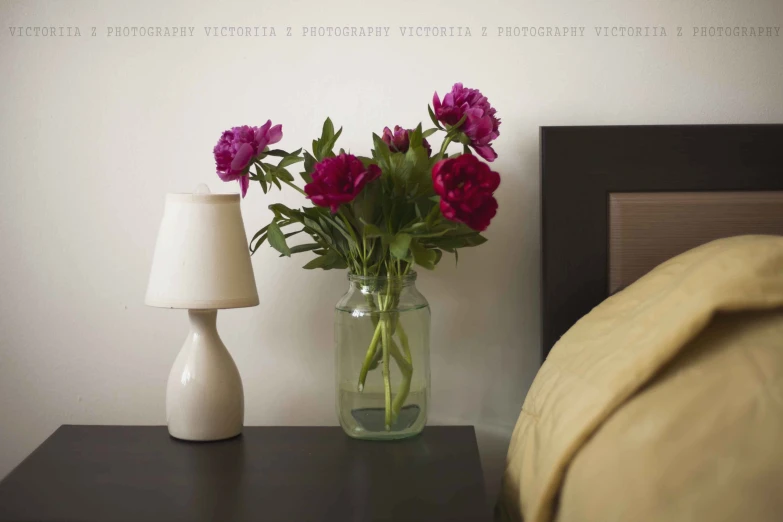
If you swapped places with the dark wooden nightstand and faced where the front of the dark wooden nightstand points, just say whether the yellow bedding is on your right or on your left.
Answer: on your left

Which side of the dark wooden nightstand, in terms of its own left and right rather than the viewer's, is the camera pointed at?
front
